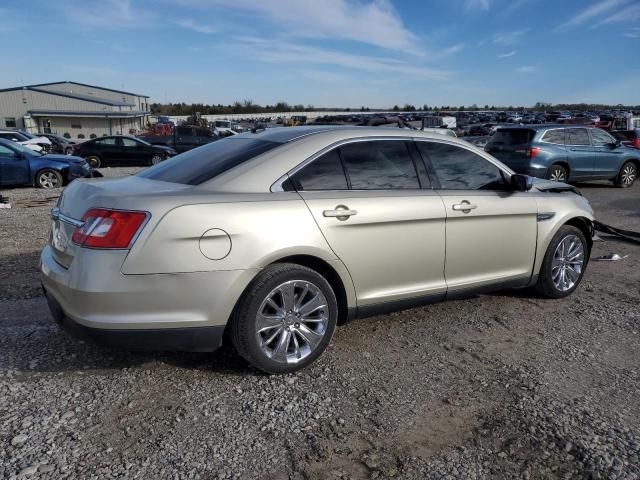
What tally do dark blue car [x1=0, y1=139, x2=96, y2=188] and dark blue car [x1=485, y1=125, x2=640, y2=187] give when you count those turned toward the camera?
0

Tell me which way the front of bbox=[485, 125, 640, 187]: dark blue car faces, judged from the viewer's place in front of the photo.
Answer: facing away from the viewer and to the right of the viewer

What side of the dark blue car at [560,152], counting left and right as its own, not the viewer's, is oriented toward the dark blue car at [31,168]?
back

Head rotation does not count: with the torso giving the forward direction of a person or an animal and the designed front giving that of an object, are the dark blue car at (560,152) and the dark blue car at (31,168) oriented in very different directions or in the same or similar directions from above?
same or similar directions

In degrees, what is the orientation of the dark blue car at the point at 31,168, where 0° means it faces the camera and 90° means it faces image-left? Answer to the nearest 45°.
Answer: approximately 270°

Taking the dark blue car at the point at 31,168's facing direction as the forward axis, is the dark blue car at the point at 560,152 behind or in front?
in front
